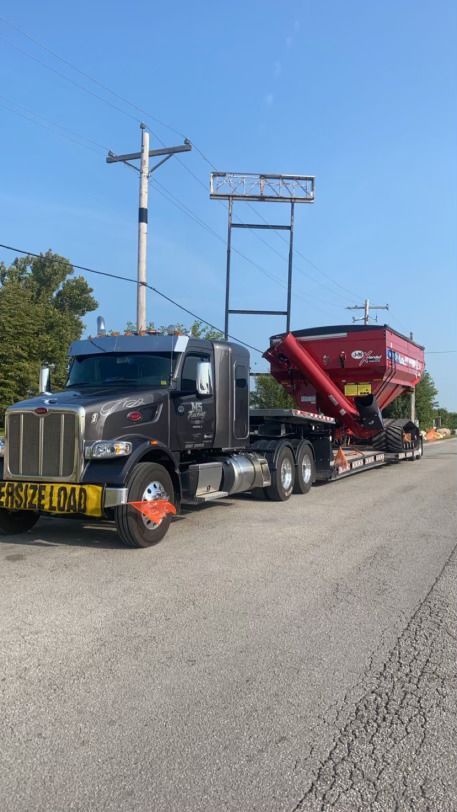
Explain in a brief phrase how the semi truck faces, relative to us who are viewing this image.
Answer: facing the viewer and to the left of the viewer

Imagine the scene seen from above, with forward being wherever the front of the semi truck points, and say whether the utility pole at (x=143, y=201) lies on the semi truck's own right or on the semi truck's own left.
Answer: on the semi truck's own right

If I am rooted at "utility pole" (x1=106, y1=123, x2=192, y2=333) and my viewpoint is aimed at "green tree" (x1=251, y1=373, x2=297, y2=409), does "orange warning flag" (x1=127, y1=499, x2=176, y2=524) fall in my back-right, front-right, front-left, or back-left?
back-right

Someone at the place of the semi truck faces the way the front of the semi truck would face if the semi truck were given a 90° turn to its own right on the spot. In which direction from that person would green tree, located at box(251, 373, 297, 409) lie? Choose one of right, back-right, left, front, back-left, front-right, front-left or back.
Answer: front-right
